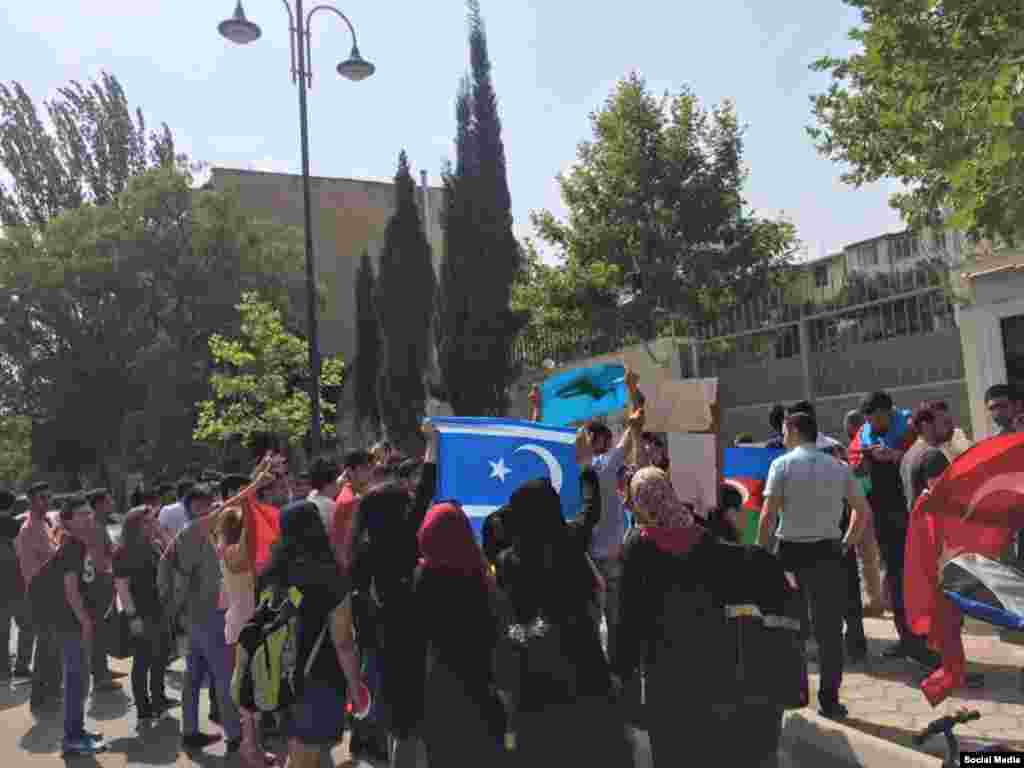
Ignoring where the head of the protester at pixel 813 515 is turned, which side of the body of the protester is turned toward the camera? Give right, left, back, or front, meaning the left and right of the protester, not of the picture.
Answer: back

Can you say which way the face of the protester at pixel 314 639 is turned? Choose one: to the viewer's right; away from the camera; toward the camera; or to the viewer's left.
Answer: away from the camera

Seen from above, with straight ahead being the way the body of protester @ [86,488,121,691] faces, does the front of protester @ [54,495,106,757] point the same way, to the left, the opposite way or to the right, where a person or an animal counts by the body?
the same way

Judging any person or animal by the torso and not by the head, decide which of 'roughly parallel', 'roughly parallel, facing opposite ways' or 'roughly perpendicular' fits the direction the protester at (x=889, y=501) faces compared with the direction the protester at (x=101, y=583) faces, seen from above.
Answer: roughly parallel, facing opposite ways

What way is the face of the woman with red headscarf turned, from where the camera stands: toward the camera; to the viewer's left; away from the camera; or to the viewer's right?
away from the camera

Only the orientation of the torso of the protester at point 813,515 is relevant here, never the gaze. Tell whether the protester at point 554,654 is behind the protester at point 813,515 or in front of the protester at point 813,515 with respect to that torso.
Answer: behind

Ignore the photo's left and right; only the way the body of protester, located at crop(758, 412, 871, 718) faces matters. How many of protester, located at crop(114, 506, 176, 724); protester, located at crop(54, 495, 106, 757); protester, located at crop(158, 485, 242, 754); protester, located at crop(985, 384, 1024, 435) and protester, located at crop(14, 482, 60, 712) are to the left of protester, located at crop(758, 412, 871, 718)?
4
